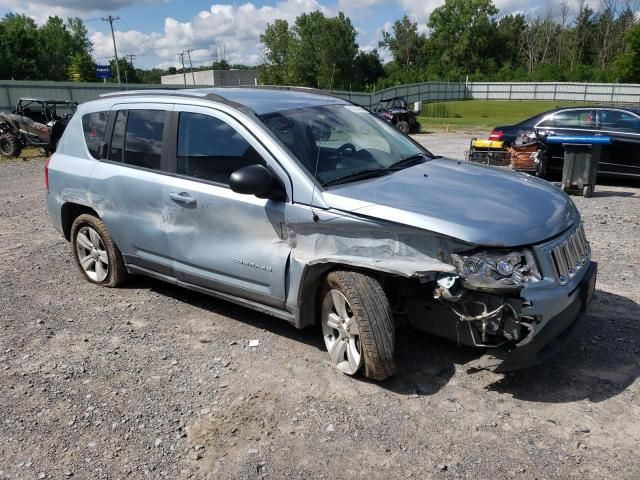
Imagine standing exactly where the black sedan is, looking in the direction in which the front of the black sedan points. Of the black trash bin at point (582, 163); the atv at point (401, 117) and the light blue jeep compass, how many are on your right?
2

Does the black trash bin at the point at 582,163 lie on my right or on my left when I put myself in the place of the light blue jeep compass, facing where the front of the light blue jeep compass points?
on my left

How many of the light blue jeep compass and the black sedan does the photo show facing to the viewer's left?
0

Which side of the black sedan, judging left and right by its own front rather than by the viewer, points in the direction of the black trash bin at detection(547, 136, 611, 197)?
right

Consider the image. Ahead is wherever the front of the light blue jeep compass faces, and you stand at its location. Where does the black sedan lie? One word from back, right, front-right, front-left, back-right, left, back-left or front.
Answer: left

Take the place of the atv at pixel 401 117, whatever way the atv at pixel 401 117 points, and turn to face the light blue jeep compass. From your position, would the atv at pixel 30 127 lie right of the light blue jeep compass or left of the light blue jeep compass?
right

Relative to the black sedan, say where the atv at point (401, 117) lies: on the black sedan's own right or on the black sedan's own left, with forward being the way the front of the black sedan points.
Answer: on the black sedan's own left

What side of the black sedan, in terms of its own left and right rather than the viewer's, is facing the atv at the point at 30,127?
back

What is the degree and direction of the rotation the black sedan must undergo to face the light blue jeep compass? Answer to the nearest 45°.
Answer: approximately 90° to its right

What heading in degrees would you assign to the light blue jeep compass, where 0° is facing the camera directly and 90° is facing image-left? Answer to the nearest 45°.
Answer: approximately 315°

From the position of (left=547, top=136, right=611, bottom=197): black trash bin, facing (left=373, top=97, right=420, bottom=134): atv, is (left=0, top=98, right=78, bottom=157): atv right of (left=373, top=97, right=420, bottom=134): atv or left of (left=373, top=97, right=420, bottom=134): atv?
left

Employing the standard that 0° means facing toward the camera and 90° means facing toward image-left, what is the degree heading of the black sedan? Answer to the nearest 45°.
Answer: approximately 270°

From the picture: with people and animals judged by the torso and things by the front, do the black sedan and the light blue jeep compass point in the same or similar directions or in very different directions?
same or similar directions
